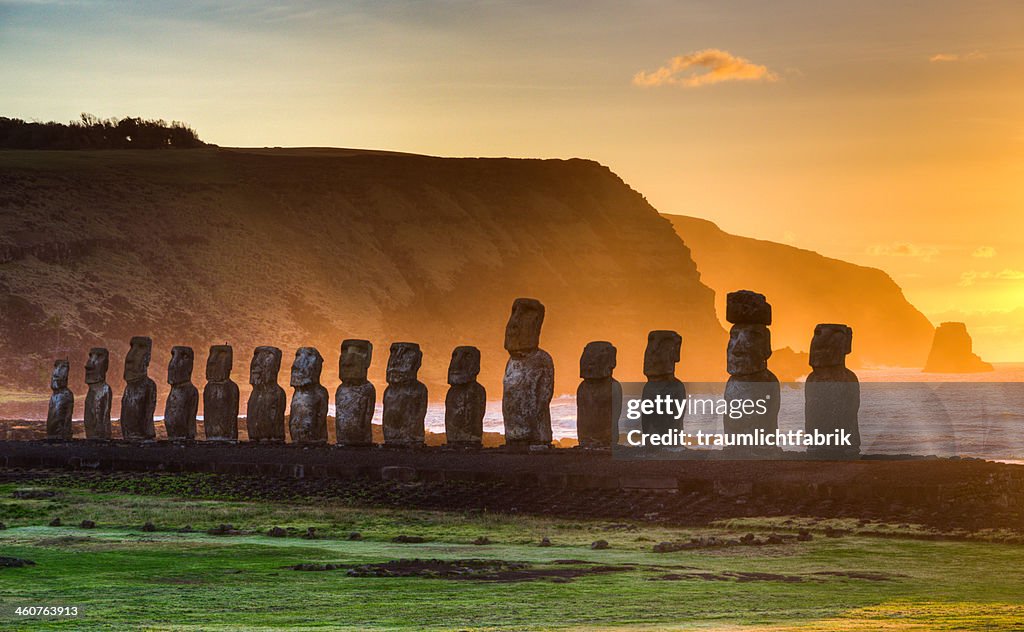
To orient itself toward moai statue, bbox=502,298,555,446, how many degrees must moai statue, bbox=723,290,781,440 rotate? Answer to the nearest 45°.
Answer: approximately 90° to its right

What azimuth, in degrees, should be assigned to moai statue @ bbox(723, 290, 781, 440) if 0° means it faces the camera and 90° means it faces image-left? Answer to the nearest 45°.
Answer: approximately 45°
